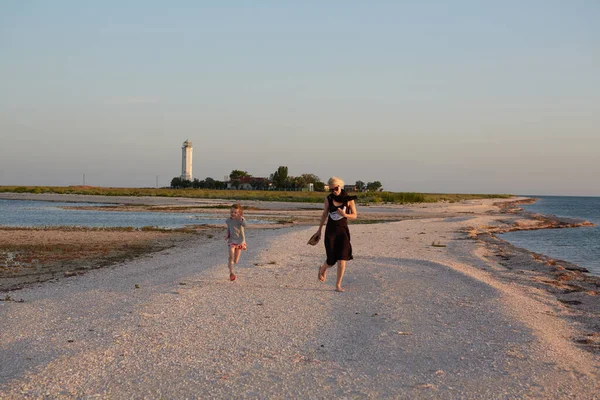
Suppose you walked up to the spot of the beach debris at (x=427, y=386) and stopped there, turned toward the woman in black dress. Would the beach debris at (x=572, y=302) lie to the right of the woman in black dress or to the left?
right

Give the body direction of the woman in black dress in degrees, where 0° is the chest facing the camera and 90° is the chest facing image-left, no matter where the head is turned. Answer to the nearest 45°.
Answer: approximately 0°

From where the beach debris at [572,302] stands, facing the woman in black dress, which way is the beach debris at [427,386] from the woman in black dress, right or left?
left

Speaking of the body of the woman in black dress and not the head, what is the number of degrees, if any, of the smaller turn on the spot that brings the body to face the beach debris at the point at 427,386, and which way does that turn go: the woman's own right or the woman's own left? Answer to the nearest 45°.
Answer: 0° — they already face it

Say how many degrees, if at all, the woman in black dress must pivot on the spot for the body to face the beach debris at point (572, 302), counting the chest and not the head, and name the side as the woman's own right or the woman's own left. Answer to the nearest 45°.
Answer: approximately 90° to the woman's own left
